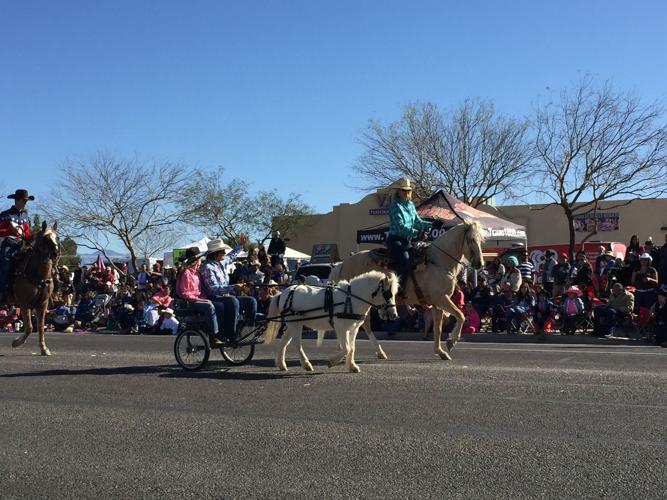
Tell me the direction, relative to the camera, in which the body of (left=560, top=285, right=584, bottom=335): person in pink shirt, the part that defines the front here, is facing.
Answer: toward the camera

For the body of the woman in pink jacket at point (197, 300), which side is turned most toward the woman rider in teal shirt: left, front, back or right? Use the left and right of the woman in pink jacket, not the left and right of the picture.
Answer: front

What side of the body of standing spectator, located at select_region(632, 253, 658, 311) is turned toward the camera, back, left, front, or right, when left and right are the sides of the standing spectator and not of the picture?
front

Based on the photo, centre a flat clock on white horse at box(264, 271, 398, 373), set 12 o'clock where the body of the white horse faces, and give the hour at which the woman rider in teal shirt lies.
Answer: The woman rider in teal shirt is roughly at 10 o'clock from the white horse.

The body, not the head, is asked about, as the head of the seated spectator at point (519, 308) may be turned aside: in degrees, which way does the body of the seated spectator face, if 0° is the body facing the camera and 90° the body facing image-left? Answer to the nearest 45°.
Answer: approximately 45°

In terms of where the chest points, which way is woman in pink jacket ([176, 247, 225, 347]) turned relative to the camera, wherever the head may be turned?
to the viewer's right

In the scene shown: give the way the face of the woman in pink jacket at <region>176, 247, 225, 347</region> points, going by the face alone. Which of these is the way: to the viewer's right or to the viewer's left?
to the viewer's right

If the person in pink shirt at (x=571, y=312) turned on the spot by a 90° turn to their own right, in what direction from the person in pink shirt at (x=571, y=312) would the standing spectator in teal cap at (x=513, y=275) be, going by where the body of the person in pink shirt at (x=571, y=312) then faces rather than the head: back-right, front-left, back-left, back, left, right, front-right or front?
front-right

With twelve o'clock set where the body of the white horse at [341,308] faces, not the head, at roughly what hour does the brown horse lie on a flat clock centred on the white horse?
The brown horse is roughly at 7 o'clock from the white horse.

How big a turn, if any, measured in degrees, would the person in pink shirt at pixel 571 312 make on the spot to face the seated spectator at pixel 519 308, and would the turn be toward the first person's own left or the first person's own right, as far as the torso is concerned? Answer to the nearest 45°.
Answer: approximately 90° to the first person's own right

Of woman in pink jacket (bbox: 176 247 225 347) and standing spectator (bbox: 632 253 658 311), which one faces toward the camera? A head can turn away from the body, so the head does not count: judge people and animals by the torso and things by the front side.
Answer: the standing spectator

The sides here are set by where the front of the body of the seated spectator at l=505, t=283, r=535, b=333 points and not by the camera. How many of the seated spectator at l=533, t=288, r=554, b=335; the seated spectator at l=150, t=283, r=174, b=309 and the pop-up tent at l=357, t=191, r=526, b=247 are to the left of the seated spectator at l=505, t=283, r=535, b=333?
1

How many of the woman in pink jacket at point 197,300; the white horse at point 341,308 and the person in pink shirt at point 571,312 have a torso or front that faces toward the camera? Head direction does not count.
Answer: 1

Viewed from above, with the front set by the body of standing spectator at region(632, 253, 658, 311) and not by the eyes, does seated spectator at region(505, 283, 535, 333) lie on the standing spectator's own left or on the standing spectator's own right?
on the standing spectator's own right

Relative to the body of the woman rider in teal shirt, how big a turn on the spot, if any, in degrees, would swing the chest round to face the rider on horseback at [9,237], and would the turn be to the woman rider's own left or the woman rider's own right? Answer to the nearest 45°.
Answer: approximately 135° to the woman rider's own right

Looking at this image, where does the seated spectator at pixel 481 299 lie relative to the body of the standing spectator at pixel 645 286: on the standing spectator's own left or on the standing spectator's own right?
on the standing spectator's own right

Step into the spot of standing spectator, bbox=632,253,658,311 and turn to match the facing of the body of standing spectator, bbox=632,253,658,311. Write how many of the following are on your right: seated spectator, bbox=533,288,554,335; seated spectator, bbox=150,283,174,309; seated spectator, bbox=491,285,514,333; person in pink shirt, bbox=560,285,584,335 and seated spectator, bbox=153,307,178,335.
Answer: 5

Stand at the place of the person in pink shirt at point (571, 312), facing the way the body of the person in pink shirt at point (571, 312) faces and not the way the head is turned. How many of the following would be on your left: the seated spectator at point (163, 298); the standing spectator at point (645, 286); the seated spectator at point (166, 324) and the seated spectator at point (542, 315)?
1

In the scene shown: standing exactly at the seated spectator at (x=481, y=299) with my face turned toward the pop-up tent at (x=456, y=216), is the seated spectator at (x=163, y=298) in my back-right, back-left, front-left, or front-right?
front-left
